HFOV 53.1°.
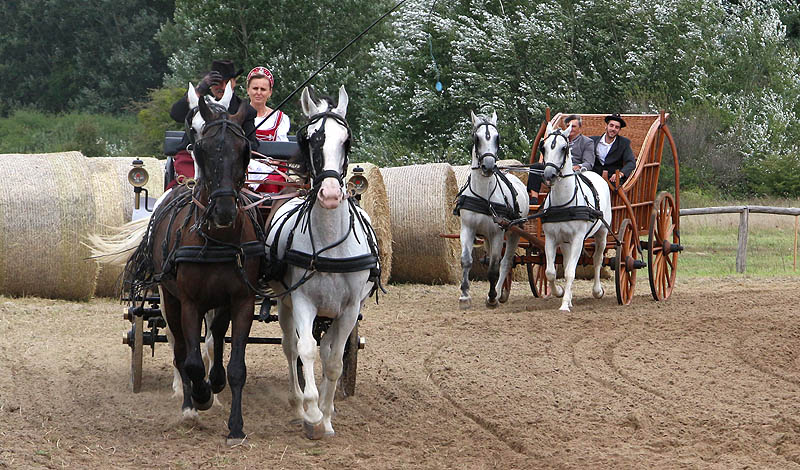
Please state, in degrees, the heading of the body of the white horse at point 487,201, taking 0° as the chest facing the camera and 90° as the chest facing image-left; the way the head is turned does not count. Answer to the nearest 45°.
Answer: approximately 45°

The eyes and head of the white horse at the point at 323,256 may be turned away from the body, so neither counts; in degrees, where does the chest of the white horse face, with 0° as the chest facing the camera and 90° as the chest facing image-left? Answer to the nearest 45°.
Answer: approximately 0°

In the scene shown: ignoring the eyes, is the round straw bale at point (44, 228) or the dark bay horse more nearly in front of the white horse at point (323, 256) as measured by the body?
the dark bay horse

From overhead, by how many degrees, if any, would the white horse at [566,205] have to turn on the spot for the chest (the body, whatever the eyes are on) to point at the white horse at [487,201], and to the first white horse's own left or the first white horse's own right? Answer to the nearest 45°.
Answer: approximately 45° to the first white horse's own right

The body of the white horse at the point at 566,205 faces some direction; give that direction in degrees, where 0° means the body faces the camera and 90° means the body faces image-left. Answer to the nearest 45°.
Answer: approximately 45°

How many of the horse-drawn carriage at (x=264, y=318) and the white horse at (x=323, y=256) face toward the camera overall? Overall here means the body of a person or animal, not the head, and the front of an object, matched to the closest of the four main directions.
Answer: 2

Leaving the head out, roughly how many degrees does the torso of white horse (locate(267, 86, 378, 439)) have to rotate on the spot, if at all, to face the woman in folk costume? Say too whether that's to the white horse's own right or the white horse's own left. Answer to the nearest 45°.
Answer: approximately 180°

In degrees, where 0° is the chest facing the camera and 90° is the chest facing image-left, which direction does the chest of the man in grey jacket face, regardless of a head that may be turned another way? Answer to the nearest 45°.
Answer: approximately 45°
